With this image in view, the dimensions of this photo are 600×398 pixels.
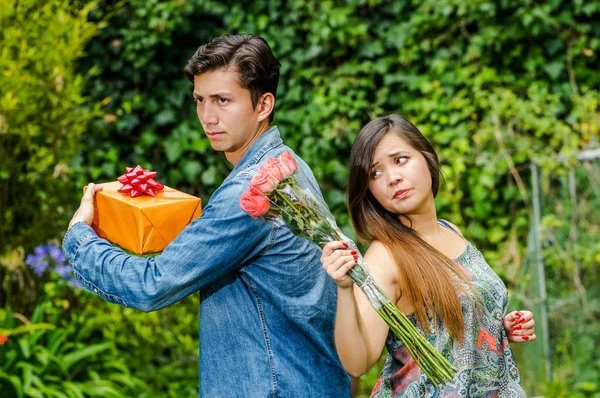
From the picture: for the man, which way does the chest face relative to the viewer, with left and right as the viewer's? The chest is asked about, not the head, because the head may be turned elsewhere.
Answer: facing to the left of the viewer

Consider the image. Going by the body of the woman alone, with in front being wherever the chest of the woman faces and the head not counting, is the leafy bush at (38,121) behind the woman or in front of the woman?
behind

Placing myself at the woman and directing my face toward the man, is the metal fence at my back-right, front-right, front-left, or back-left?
back-right

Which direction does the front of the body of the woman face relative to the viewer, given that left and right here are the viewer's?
facing the viewer and to the right of the viewer

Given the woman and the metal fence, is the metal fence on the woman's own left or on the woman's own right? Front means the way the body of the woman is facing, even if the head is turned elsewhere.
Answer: on the woman's own left

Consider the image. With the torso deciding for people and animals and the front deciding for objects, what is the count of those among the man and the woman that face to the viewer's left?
1

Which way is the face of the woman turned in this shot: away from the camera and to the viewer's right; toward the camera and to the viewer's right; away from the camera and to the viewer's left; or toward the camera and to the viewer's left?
toward the camera and to the viewer's left

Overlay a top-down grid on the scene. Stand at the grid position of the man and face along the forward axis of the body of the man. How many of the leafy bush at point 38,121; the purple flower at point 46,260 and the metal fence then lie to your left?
0

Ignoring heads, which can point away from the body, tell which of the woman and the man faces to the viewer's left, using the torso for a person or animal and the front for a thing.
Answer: the man

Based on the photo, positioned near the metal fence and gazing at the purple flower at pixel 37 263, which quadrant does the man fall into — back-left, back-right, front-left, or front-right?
front-left
